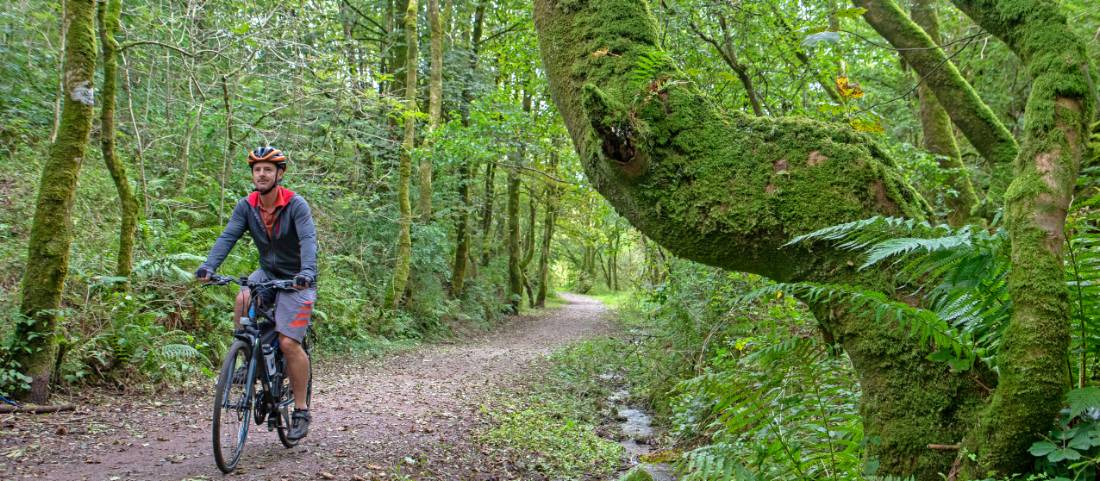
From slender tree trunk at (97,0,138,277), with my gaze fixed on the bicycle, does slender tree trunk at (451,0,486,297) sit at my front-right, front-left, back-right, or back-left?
back-left

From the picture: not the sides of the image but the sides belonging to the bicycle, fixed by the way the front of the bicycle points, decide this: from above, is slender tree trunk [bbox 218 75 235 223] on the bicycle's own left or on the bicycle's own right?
on the bicycle's own right

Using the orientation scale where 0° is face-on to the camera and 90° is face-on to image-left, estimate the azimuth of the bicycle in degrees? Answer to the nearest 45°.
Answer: approximately 45°

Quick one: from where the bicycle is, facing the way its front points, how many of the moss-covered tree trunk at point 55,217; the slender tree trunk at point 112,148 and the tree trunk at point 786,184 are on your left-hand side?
1

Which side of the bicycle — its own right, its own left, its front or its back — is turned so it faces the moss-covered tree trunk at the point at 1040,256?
left

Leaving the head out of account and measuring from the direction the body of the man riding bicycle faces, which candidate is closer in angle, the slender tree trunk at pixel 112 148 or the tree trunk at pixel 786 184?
the tree trunk

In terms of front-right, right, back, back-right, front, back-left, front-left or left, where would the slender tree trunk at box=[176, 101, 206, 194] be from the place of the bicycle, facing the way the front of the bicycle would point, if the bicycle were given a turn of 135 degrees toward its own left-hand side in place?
left

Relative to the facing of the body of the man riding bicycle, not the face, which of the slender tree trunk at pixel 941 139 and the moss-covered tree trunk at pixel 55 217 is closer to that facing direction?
the moss-covered tree trunk

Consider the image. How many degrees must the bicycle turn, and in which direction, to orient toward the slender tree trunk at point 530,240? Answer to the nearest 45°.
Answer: approximately 180°

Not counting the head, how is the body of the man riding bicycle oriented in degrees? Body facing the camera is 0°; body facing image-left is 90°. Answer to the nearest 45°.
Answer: approximately 45°

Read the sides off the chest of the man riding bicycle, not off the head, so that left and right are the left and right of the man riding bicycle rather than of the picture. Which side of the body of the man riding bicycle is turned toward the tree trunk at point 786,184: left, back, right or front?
left

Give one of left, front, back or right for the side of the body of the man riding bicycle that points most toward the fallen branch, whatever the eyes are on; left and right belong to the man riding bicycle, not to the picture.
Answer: right

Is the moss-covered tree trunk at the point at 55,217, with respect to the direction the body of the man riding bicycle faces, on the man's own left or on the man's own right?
on the man's own right

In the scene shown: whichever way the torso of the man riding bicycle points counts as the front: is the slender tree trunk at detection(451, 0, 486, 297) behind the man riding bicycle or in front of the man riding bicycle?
behind
